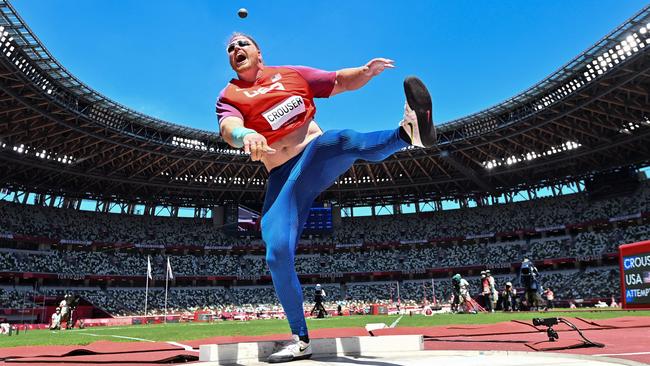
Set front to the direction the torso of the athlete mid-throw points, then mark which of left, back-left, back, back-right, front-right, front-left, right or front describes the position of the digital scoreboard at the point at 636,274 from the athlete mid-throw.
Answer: back-left

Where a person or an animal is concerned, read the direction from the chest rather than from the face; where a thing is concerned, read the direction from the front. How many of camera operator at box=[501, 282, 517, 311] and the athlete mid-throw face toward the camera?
2

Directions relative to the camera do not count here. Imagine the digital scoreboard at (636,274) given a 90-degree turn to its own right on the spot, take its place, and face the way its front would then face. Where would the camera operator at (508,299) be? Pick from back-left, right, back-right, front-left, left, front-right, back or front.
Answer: front

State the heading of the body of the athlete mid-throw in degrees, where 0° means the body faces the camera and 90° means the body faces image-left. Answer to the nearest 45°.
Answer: approximately 0°

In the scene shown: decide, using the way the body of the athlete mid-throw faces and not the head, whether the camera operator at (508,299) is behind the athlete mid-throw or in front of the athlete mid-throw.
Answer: behind

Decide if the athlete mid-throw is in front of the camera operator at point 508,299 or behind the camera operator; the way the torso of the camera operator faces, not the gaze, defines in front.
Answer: in front

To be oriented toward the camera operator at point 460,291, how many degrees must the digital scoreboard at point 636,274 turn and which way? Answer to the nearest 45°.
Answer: approximately 90° to its right

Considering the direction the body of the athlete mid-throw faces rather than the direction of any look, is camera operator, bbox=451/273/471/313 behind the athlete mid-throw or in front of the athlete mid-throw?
behind

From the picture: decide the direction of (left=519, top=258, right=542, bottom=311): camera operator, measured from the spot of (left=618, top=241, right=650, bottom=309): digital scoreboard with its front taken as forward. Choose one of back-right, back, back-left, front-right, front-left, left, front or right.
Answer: right

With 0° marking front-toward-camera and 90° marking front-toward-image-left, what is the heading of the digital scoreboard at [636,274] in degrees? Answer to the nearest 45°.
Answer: approximately 45°
